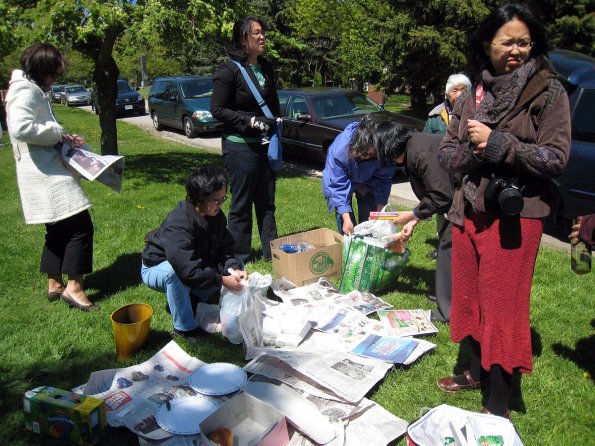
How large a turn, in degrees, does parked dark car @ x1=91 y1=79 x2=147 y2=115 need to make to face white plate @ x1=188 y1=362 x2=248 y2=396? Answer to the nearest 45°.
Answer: approximately 45° to its right

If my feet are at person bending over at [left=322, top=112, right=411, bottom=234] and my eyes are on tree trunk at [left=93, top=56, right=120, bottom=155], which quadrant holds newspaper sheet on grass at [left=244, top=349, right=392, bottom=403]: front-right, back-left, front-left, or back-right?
back-left

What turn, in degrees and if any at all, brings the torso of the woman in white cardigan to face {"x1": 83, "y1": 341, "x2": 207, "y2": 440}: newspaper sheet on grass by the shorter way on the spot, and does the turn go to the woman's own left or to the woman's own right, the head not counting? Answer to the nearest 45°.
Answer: approximately 90° to the woman's own right

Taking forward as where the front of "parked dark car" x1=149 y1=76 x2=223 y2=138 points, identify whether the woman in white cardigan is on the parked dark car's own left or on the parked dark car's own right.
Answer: on the parked dark car's own right

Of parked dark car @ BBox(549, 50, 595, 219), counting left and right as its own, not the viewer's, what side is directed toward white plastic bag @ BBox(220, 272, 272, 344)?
right

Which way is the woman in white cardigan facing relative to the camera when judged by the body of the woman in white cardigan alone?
to the viewer's right
